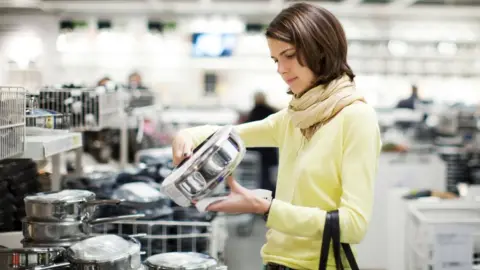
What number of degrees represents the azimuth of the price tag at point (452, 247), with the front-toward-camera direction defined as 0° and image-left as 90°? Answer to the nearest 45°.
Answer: approximately 0°

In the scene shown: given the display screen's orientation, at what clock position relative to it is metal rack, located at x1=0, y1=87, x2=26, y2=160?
The metal rack is roughly at 12 o'clock from the display screen.

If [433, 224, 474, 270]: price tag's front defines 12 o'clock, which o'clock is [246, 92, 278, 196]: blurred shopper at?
The blurred shopper is roughly at 5 o'clock from the price tag.

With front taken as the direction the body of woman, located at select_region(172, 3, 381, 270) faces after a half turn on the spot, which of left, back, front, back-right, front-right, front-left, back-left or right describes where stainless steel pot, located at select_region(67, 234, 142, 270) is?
back-left

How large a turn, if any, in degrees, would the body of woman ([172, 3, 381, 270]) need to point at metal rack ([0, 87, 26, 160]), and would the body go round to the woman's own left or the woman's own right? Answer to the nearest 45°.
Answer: approximately 45° to the woman's own right

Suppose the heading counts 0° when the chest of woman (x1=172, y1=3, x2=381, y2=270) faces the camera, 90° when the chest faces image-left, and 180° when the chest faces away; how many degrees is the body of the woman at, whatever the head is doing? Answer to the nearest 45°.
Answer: approximately 45°

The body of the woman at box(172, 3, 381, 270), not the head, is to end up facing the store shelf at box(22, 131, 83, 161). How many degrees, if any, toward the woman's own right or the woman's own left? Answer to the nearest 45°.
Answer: approximately 90° to the woman's own right

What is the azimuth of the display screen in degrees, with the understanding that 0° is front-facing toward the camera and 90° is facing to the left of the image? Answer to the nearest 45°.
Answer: approximately 0°

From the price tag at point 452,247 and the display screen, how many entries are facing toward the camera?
2

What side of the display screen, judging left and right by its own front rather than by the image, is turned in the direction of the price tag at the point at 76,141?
front

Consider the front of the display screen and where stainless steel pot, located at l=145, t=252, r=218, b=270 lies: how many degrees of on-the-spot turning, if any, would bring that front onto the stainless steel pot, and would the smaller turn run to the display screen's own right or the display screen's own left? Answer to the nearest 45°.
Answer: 0° — it already faces it
